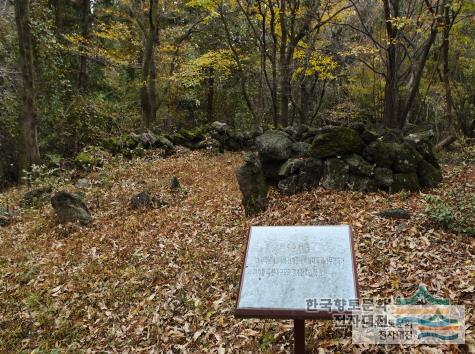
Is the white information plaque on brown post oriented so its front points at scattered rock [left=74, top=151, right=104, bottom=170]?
no

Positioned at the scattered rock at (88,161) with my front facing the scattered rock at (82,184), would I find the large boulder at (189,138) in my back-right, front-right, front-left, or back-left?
back-left

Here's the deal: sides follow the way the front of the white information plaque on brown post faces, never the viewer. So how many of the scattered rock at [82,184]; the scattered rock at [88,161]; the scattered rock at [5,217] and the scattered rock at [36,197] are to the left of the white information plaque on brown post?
0

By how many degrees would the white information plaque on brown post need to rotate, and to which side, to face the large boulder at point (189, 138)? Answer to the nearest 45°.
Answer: approximately 180°

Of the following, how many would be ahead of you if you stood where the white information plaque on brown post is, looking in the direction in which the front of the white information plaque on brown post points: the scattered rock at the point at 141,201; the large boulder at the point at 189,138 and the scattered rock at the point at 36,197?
0

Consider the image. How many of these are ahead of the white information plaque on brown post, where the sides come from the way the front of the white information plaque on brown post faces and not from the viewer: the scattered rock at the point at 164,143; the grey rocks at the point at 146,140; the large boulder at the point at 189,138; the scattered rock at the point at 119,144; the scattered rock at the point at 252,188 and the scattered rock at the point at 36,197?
0

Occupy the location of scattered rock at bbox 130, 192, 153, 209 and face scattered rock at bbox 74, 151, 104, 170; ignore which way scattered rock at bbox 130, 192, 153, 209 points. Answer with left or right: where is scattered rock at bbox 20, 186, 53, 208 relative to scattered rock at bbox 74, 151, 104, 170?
left

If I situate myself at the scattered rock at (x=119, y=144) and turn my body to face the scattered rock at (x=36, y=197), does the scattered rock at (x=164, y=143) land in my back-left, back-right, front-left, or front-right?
back-left

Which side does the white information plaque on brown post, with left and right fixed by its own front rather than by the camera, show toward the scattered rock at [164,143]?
back

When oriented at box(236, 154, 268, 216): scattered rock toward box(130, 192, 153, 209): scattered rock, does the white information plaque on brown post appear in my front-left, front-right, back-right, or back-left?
back-left

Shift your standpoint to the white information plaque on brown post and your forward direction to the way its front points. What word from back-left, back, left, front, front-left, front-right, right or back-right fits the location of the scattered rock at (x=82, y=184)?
back-right

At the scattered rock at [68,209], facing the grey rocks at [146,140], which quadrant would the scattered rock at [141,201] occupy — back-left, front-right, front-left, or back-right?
front-right

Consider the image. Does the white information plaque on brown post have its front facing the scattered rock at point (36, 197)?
no

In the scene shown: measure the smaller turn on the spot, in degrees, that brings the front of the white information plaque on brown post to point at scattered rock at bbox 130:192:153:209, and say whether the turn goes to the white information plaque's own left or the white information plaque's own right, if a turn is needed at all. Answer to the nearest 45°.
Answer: approximately 135° to the white information plaque's own right

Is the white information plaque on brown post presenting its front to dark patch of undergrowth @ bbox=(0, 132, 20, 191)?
no

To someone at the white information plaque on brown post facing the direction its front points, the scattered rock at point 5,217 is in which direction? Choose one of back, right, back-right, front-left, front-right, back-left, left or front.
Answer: back-right

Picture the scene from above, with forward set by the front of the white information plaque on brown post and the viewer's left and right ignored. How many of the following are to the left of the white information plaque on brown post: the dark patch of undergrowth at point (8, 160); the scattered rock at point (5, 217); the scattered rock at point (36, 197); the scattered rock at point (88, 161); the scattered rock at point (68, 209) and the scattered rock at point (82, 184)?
0

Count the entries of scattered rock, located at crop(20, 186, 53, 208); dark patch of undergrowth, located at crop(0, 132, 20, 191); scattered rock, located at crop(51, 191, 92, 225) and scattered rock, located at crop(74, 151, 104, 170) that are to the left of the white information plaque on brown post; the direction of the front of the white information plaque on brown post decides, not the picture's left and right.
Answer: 0

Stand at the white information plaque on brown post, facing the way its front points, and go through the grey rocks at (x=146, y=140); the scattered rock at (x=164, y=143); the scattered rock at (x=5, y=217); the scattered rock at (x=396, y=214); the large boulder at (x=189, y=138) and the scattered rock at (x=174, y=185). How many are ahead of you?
0

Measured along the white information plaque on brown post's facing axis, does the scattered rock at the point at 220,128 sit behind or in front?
behind

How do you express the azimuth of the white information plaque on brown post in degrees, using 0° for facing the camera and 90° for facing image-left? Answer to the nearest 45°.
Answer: approximately 0°
